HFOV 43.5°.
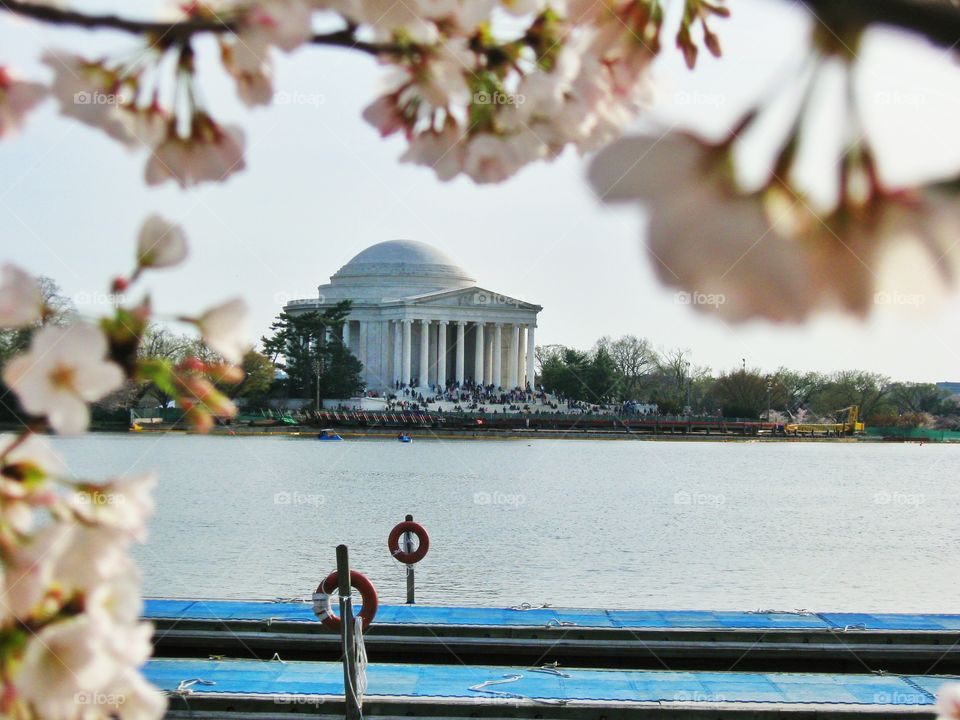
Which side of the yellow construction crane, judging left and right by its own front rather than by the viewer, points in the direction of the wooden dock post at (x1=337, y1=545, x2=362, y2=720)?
left

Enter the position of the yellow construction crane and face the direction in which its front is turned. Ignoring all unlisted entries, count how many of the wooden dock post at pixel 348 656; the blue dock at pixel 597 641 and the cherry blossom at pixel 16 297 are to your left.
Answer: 3

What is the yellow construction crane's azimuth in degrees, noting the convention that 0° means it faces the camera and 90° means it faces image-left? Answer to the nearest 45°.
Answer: approximately 90°

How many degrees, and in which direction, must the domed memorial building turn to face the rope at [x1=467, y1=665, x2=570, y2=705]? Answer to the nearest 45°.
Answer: approximately 45° to its right

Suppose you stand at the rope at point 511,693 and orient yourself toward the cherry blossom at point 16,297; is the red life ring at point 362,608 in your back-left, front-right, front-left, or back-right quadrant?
back-right

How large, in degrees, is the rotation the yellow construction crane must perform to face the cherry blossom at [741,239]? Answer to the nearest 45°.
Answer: approximately 90° to its left

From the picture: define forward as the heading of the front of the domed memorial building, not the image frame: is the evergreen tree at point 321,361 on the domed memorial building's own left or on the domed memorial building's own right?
on the domed memorial building's own right
